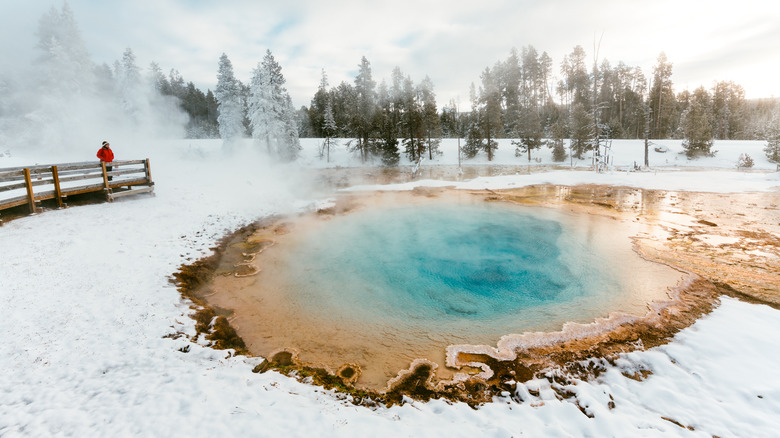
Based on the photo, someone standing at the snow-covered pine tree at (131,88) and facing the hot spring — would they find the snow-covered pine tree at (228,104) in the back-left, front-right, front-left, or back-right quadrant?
front-left

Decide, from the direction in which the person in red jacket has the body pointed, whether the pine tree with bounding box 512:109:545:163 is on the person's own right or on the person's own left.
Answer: on the person's own left

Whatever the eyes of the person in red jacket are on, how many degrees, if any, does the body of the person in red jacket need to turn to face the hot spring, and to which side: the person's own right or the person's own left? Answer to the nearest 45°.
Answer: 0° — they already face it

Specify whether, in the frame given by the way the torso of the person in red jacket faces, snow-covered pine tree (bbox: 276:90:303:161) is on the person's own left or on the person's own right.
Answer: on the person's own left

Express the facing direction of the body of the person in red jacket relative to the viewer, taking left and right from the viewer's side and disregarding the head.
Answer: facing the viewer and to the right of the viewer

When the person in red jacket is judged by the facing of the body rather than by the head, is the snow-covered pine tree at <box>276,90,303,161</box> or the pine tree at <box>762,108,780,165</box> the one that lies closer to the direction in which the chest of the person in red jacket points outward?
the pine tree

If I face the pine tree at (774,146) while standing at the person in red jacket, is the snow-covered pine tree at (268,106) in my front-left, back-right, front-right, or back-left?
front-left

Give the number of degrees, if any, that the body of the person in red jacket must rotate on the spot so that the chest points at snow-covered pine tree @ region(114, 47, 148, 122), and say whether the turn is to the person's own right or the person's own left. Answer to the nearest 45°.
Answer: approximately 135° to the person's own left

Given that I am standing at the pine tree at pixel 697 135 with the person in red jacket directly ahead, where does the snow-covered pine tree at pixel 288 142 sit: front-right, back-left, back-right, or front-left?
front-right
